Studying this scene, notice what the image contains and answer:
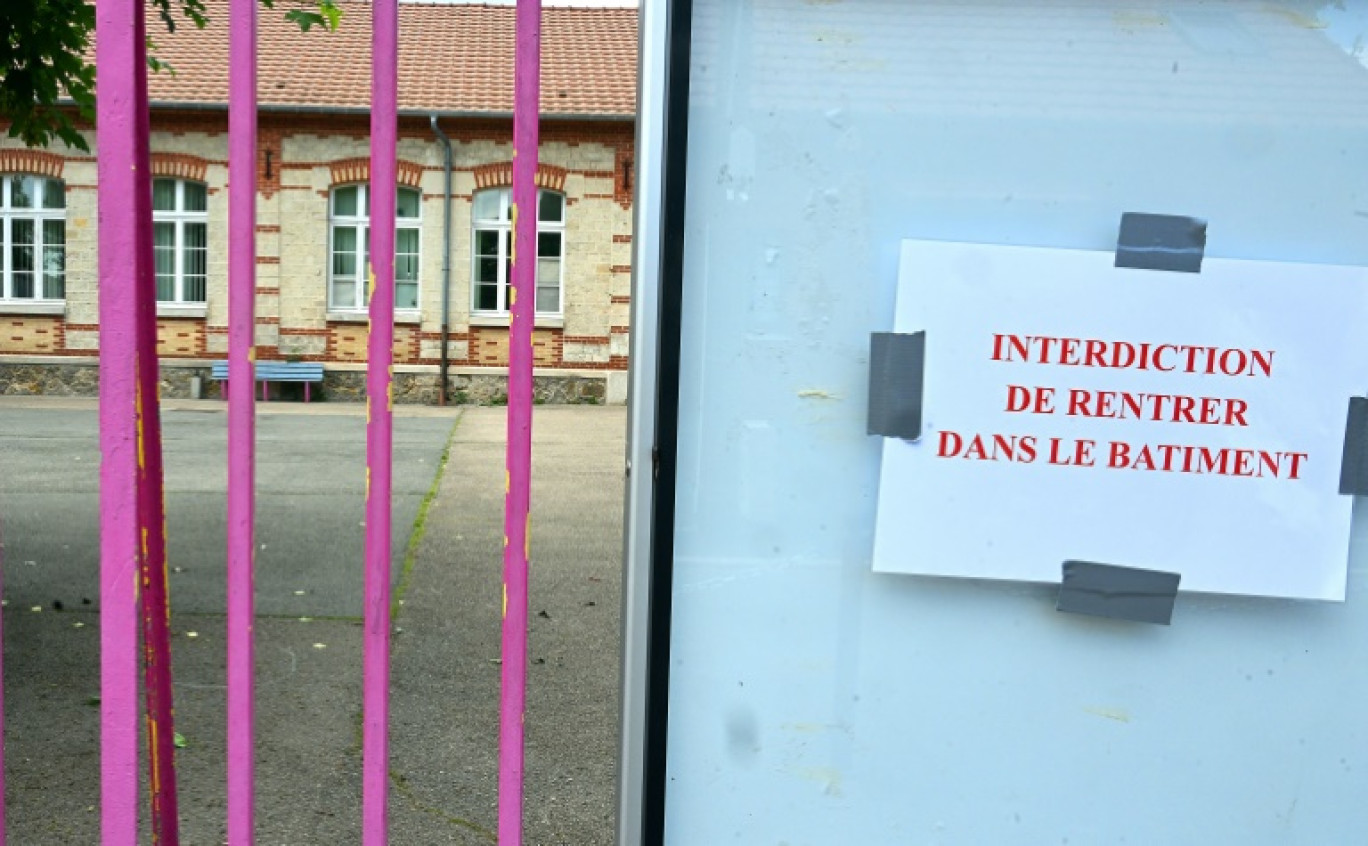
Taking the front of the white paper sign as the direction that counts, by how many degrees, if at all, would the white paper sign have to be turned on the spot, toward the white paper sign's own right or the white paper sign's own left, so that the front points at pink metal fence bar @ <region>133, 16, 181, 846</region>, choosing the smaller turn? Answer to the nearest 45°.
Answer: approximately 90° to the white paper sign's own right

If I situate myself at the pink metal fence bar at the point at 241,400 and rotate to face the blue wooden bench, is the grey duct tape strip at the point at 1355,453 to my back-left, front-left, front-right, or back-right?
back-right

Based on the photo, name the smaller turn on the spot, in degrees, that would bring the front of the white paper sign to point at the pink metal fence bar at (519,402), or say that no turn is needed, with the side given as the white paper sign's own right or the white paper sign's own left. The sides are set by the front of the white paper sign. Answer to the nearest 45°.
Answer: approximately 90° to the white paper sign's own right

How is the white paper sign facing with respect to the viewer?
toward the camera
